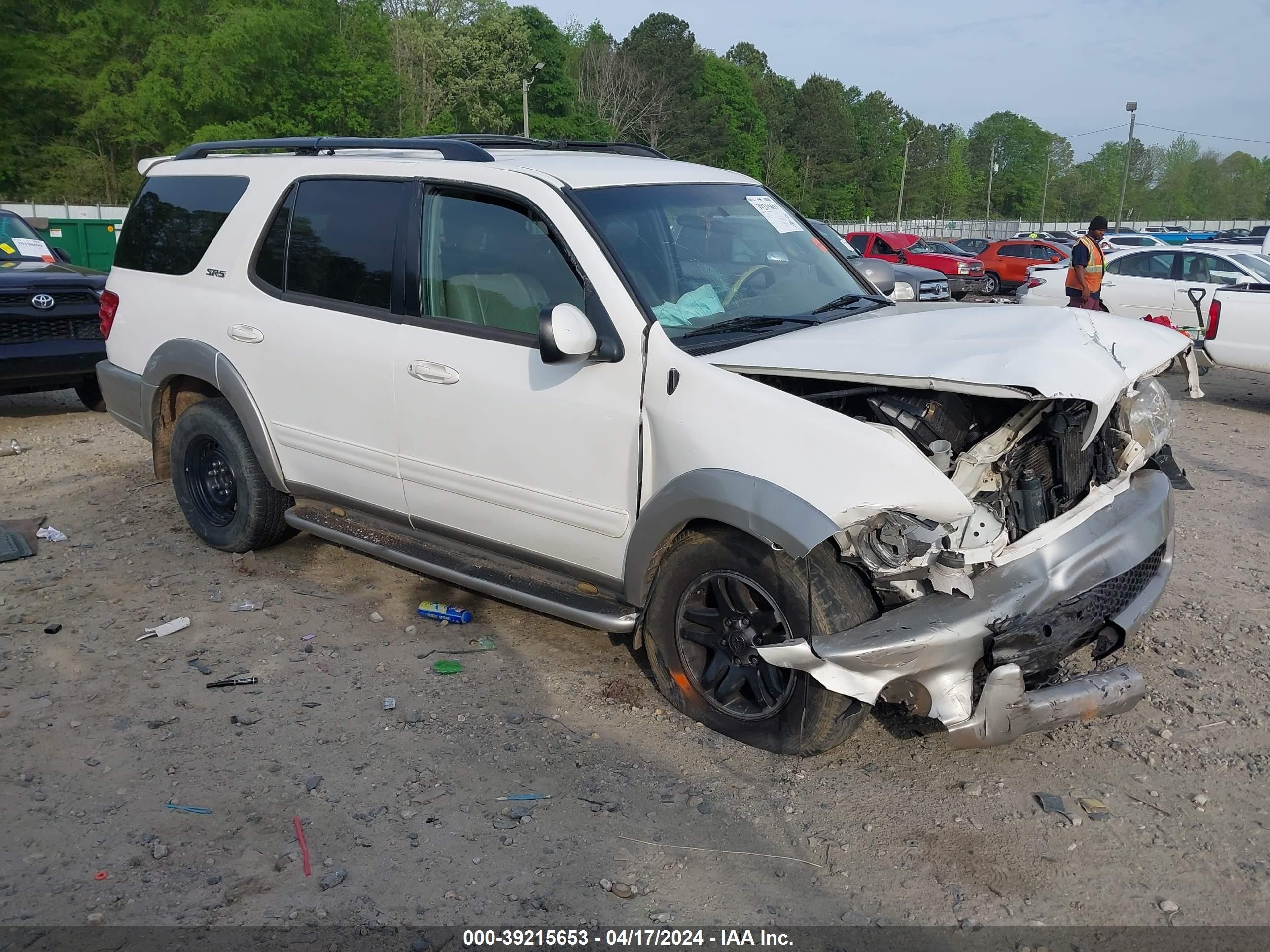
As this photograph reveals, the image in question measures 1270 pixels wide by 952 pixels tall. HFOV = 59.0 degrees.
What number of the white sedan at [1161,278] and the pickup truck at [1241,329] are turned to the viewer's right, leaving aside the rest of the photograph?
2

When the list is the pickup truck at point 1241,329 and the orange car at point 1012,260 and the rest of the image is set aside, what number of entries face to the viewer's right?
2

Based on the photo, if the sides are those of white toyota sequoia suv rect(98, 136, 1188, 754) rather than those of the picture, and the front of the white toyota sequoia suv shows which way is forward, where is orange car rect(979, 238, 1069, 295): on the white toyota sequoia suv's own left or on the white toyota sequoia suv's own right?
on the white toyota sequoia suv's own left

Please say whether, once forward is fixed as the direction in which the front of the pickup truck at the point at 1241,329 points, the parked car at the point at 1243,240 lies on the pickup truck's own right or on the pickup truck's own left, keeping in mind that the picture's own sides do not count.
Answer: on the pickup truck's own left

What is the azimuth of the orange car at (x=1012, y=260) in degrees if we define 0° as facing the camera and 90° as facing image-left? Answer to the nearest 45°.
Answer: approximately 270°

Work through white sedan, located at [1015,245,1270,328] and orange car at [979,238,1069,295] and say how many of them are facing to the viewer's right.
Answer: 2

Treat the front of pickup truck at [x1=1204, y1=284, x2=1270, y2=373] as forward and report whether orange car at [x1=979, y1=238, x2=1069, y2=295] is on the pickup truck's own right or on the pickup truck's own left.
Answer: on the pickup truck's own left

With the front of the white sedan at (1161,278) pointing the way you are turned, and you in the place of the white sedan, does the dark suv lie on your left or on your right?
on your right

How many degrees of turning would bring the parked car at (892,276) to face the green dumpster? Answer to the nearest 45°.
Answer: approximately 180°

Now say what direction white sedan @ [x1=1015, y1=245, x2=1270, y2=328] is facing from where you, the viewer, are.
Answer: facing to the right of the viewer

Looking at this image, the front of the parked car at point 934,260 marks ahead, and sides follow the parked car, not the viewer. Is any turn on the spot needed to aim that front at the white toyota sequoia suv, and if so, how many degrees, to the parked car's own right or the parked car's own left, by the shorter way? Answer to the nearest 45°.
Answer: approximately 45° to the parked car's own right

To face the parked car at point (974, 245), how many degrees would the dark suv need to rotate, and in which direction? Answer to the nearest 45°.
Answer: approximately 90° to its left

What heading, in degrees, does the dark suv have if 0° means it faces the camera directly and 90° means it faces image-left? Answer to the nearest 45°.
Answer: approximately 315°

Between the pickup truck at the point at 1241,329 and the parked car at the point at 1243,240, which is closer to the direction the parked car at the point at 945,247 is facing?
the pickup truck
